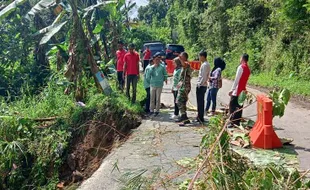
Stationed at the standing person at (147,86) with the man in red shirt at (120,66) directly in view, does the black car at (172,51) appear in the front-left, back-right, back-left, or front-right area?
front-right

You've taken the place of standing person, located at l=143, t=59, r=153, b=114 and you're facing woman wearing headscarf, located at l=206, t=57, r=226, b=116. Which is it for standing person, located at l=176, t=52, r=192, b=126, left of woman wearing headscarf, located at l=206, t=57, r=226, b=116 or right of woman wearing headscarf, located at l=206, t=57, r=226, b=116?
right

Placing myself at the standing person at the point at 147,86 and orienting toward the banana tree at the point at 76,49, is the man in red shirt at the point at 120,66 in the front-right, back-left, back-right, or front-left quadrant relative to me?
front-right

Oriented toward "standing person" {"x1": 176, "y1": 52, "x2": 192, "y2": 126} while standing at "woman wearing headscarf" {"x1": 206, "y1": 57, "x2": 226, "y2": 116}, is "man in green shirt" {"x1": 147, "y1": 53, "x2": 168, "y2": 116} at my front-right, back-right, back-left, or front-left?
front-right

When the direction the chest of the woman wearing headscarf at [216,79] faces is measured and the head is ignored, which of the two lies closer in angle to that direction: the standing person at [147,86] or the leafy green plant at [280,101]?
the standing person

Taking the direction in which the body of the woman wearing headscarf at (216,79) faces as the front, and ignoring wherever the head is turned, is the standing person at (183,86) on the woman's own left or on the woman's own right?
on the woman's own left

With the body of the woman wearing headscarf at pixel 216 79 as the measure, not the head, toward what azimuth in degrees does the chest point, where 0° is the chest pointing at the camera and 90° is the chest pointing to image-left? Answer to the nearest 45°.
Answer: approximately 90°

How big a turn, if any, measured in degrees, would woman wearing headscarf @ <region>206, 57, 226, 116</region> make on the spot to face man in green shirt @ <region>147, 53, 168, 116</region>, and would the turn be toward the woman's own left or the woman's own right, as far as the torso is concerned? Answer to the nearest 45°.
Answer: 0° — they already face them

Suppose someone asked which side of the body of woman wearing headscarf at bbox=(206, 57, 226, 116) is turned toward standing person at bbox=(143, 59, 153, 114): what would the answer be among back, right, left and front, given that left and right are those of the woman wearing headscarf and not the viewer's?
front

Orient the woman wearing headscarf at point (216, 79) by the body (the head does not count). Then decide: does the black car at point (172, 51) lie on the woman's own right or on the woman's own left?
on the woman's own right

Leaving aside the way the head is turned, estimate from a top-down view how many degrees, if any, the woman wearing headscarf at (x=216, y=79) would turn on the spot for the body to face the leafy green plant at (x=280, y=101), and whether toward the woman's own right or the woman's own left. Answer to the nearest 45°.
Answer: approximately 135° to the woman's own left

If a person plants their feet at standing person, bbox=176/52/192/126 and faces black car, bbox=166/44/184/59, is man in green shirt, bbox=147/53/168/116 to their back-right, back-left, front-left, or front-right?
front-left

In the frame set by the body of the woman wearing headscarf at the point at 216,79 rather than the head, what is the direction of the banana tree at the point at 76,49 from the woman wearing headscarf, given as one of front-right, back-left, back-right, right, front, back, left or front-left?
front
